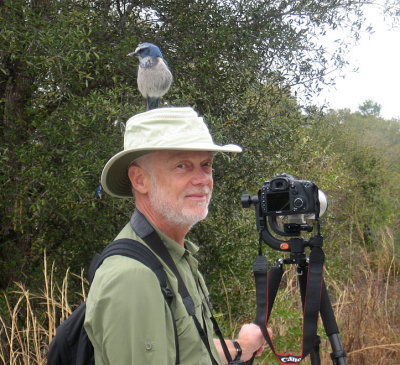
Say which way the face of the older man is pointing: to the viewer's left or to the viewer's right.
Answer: to the viewer's right

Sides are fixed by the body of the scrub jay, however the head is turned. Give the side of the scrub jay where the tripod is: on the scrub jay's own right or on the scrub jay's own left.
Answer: on the scrub jay's own left

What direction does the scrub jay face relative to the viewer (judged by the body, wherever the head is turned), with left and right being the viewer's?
facing the viewer and to the left of the viewer
